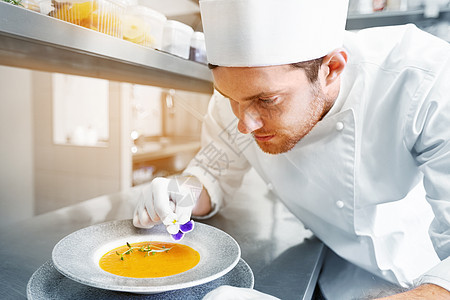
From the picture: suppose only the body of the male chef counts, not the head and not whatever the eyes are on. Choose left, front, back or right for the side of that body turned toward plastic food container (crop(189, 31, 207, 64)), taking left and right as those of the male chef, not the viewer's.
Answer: right

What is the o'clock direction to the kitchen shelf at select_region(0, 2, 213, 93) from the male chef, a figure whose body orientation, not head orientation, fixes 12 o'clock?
The kitchen shelf is roughly at 1 o'clock from the male chef.

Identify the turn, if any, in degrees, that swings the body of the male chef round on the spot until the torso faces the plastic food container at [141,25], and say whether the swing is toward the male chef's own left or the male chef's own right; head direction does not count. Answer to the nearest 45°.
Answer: approximately 45° to the male chef's own right

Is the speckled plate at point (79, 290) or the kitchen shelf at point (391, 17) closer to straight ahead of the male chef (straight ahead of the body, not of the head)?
the speckled plate

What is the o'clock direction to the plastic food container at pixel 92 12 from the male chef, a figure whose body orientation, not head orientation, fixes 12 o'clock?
The plastic food container is roughly at 1 o'clock from the male chef.

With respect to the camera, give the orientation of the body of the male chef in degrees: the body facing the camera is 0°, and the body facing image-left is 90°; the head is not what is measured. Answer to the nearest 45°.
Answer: approximately 45°

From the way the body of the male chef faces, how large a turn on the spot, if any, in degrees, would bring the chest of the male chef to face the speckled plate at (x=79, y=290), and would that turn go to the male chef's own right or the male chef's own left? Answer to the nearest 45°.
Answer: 0° — they already face it
